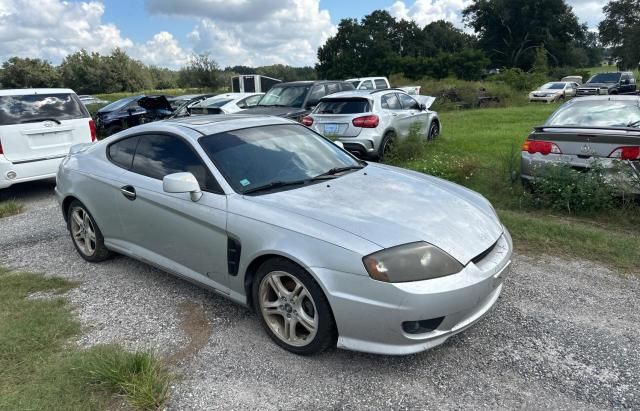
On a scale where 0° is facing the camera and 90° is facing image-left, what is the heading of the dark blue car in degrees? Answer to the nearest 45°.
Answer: approximately 45°

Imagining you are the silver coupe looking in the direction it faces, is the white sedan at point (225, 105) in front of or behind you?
behind

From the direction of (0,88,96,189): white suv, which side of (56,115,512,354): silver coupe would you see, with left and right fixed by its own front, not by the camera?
back

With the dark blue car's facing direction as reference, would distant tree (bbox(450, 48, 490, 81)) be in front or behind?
behind

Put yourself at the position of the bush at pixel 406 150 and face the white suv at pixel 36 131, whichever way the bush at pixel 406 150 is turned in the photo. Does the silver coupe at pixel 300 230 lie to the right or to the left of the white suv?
left

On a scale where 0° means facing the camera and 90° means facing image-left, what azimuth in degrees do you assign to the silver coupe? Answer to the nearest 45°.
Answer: approximately 315°

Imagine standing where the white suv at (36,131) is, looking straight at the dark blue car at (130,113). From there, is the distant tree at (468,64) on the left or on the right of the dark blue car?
right

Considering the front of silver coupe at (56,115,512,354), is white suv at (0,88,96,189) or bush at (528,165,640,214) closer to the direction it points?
the bush
